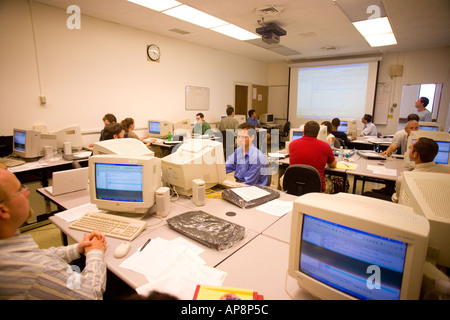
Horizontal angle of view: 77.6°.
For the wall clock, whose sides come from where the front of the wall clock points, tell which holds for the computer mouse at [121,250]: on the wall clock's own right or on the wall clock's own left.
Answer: on the wall clock's own right

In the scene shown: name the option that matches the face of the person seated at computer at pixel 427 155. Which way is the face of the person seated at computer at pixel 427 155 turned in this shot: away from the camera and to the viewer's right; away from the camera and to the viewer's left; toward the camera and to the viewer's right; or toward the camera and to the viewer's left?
away from the camera and to the viewer's left

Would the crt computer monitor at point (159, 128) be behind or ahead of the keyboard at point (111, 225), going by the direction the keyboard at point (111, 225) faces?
behind

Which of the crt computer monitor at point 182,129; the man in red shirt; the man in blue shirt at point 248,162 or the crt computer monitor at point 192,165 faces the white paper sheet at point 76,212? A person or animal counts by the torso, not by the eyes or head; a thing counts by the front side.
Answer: the man in blue shirt

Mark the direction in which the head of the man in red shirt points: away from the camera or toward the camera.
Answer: away from the camera

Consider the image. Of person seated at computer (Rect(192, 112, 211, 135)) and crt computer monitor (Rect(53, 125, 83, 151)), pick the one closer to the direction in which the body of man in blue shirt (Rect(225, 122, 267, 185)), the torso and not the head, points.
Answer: the crt computer monitor

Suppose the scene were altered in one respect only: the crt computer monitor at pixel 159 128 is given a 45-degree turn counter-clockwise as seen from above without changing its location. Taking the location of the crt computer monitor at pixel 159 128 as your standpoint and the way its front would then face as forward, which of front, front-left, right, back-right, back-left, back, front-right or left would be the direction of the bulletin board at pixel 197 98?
back-left

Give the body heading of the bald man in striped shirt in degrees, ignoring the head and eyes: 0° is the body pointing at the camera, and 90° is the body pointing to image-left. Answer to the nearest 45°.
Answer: approximately 225°

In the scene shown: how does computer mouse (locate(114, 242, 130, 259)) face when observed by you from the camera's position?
facing away from the viewer and to the right of the viewer

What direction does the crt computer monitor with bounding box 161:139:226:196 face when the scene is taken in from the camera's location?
facing away from the viewer and to the right of the viewer

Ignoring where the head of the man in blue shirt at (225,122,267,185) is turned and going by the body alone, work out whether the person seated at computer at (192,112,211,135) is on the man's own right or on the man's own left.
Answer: on the man's own right

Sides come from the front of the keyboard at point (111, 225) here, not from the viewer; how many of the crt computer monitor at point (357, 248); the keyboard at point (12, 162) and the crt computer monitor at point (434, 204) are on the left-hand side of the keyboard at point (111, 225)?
2

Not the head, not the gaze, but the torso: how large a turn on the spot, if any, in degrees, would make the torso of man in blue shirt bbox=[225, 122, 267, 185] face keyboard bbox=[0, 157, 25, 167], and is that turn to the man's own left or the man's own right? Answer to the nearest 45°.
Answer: approximately 45° to the man's own right

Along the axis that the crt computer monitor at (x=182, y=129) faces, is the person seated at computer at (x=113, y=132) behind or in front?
behind

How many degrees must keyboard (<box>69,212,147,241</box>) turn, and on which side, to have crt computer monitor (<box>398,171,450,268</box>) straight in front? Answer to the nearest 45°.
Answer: approximately 90° to its left
